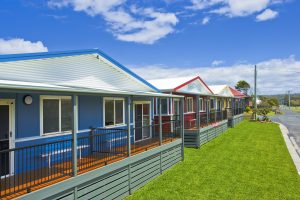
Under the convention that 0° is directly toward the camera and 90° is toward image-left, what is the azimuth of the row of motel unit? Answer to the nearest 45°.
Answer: approximately 315°
